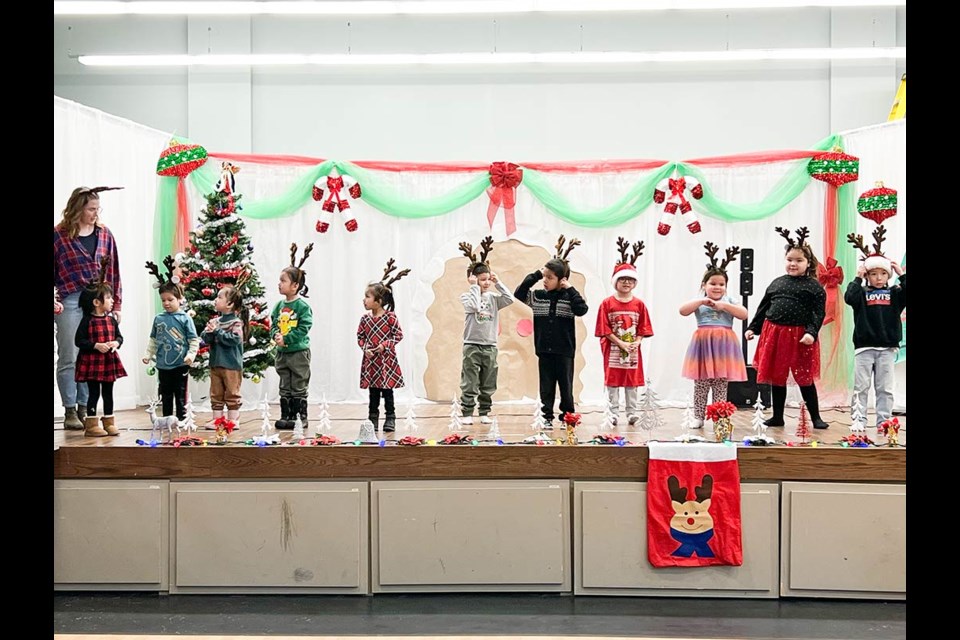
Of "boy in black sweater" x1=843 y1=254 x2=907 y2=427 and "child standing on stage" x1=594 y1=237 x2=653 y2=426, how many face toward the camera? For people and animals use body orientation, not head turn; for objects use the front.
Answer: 2

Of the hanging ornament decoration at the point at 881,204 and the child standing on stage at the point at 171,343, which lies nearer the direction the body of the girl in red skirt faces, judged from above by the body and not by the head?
the child standing on stage

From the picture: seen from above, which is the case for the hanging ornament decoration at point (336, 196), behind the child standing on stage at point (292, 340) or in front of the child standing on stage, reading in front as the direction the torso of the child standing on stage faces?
behind

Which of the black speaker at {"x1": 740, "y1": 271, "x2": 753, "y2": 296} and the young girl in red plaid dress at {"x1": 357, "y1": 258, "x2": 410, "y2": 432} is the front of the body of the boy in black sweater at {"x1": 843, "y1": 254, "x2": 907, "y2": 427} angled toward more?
the young girl in red plaid dress

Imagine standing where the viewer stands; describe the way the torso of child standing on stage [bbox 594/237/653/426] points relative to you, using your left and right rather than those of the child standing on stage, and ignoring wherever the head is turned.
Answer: facing the viewer

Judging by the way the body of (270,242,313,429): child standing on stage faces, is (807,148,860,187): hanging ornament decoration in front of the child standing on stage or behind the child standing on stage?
behind

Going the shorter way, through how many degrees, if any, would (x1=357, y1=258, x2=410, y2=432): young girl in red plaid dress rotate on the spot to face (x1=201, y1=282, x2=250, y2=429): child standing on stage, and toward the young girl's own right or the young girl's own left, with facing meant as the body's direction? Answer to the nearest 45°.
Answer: approximately 45° to the young girl's own right

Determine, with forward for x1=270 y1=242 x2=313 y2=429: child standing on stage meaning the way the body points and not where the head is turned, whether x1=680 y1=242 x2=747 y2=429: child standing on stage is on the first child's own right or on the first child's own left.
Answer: on the first child's own left

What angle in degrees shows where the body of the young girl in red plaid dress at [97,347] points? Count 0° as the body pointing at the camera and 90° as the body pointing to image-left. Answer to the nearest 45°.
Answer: approximately 315°

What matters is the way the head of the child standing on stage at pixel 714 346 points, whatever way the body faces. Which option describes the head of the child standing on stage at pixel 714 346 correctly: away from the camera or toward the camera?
toward the camera

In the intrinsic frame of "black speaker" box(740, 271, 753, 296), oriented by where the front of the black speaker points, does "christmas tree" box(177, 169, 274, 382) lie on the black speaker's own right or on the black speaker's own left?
on the black speaker's own right

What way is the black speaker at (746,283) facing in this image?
toward the camera
